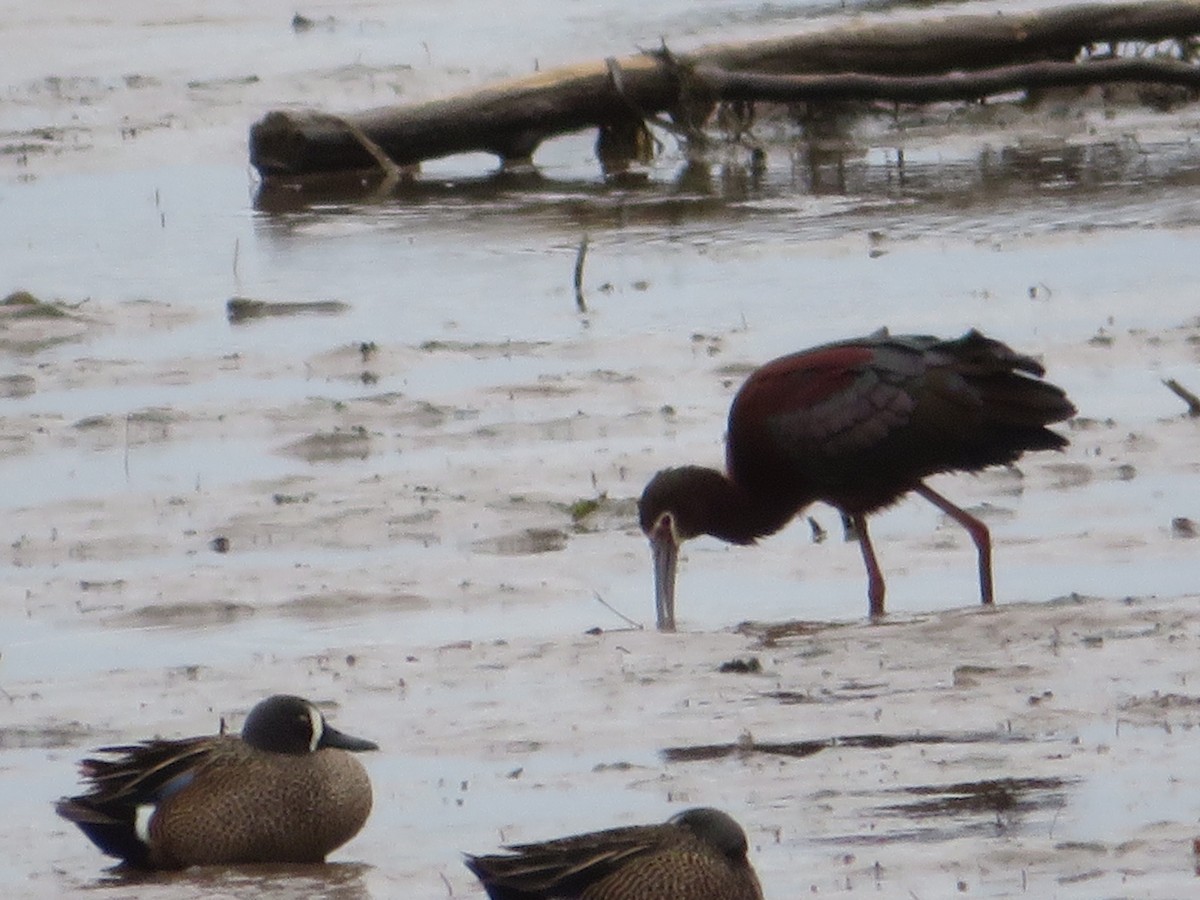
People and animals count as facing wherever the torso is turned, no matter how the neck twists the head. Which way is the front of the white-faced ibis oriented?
to the viewer's left

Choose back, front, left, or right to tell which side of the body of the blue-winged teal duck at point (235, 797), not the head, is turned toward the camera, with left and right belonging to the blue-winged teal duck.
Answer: right

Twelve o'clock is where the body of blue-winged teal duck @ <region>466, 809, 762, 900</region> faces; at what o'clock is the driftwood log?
The driftwood log is roughly at 9 o'clock from the blue-winged teal duck.

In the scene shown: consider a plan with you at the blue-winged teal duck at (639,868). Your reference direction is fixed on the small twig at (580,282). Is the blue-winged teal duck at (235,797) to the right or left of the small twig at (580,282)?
left

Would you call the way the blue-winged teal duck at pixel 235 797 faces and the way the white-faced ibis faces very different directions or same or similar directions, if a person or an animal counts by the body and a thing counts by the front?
very different directions

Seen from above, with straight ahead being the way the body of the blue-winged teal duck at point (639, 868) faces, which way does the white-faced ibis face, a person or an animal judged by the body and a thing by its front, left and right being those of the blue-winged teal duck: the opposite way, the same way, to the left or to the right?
the opposite way

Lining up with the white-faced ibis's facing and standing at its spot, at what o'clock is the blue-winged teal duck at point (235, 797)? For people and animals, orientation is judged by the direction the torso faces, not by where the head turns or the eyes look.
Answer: The blue-winged teal duck is roughly at 10 o'clock from the white-faced ibis.

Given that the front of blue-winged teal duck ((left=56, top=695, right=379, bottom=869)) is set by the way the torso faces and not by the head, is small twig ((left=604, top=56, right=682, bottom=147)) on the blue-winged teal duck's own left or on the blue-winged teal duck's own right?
on the blue-winged teal duck's own left

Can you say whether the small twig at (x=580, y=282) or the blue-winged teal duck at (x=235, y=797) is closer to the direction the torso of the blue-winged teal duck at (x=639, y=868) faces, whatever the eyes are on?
the small twig

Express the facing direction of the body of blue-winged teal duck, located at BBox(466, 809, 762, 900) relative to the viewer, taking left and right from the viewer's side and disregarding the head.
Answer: facing to the right of the viewer

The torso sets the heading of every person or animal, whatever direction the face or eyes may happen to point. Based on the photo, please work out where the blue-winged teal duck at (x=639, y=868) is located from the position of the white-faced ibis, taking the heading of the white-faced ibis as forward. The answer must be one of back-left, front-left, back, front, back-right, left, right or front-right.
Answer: left

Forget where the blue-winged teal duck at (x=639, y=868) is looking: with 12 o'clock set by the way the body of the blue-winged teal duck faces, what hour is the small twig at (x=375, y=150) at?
The small twig is roughly at 9 o'clock from the blue-winged teal duck.

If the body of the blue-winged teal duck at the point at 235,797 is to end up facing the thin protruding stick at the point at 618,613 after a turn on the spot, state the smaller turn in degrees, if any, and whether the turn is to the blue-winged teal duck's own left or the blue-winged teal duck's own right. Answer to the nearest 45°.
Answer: approximately 45° to the blue-winged teal duck's own left

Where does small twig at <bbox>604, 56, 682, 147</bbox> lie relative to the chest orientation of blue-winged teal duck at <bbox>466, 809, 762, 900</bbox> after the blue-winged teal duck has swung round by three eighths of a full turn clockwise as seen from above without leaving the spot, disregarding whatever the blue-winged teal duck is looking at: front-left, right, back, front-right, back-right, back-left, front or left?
back-right
